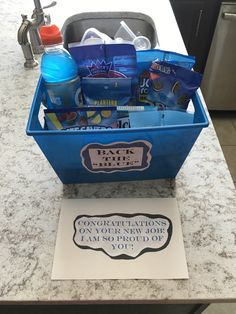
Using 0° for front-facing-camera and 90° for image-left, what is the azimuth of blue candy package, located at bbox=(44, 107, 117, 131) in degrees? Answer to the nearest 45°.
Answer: approximately 0°

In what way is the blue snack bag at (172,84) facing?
toward the camera

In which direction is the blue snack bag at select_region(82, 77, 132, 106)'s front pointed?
toward the camera

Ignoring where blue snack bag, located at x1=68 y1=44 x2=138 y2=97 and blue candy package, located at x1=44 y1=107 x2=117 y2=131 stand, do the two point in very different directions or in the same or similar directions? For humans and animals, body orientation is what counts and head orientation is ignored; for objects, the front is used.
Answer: same or similar directions

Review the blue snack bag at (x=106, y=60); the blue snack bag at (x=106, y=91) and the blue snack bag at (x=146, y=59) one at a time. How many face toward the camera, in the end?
3

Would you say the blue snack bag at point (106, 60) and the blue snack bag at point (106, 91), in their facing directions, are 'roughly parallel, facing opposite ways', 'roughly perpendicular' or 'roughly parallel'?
roughly parallel

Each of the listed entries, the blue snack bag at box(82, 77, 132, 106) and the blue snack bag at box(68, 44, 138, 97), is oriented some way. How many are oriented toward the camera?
2

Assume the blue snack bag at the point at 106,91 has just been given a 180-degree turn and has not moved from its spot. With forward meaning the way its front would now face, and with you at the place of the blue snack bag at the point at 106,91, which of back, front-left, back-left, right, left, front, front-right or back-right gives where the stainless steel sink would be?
front
